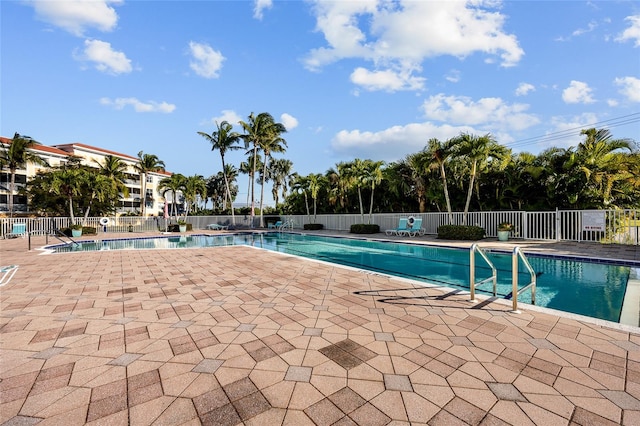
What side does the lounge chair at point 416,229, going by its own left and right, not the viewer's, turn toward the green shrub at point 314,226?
right

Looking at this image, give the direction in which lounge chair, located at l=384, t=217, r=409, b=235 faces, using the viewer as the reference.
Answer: facing the viewer and to the left of the viewer

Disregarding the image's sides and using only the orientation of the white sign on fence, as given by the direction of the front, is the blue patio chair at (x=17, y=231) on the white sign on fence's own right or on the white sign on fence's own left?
on the white sign on fence's own right

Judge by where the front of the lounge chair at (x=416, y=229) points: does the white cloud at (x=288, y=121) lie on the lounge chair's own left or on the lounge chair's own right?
on the lounge chair's own right

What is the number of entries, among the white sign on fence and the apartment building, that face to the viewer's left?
0

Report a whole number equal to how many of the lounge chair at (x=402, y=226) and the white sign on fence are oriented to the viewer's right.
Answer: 0

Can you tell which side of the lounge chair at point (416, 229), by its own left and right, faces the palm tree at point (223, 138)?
right

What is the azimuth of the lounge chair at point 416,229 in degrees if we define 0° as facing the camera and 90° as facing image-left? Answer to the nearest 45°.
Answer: approximately 45°

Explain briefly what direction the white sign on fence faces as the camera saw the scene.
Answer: facing the viewer

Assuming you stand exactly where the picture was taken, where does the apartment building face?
facing the viewer and to the right of the viewer

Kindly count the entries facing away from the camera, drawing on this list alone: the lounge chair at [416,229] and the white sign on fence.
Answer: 0

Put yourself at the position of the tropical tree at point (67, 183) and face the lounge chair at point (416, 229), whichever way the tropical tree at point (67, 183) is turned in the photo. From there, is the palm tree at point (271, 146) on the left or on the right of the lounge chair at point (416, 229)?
left
